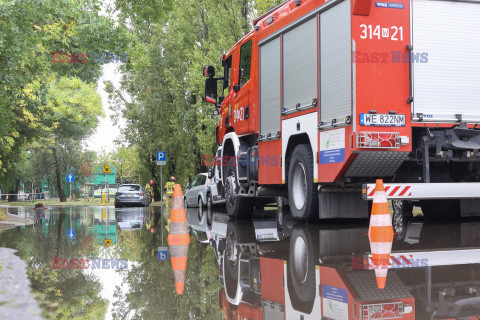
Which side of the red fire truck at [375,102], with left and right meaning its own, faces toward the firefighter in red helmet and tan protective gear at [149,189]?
front

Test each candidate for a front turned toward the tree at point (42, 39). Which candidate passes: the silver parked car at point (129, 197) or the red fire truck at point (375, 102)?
the red fire truck

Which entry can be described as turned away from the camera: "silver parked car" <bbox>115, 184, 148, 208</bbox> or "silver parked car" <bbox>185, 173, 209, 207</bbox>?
"silver parked car" <bbox>115, 184, 148, 208</bbox>

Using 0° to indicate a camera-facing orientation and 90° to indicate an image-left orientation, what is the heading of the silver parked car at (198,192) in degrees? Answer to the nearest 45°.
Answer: approximately 45°

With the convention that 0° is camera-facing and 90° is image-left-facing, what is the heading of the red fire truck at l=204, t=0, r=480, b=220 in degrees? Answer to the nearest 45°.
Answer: approximately 135°

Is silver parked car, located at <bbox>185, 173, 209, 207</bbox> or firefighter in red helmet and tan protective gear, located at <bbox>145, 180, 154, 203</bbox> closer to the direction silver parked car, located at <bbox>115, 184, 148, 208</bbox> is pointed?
the firefighter in red helmet and tan protective gear
